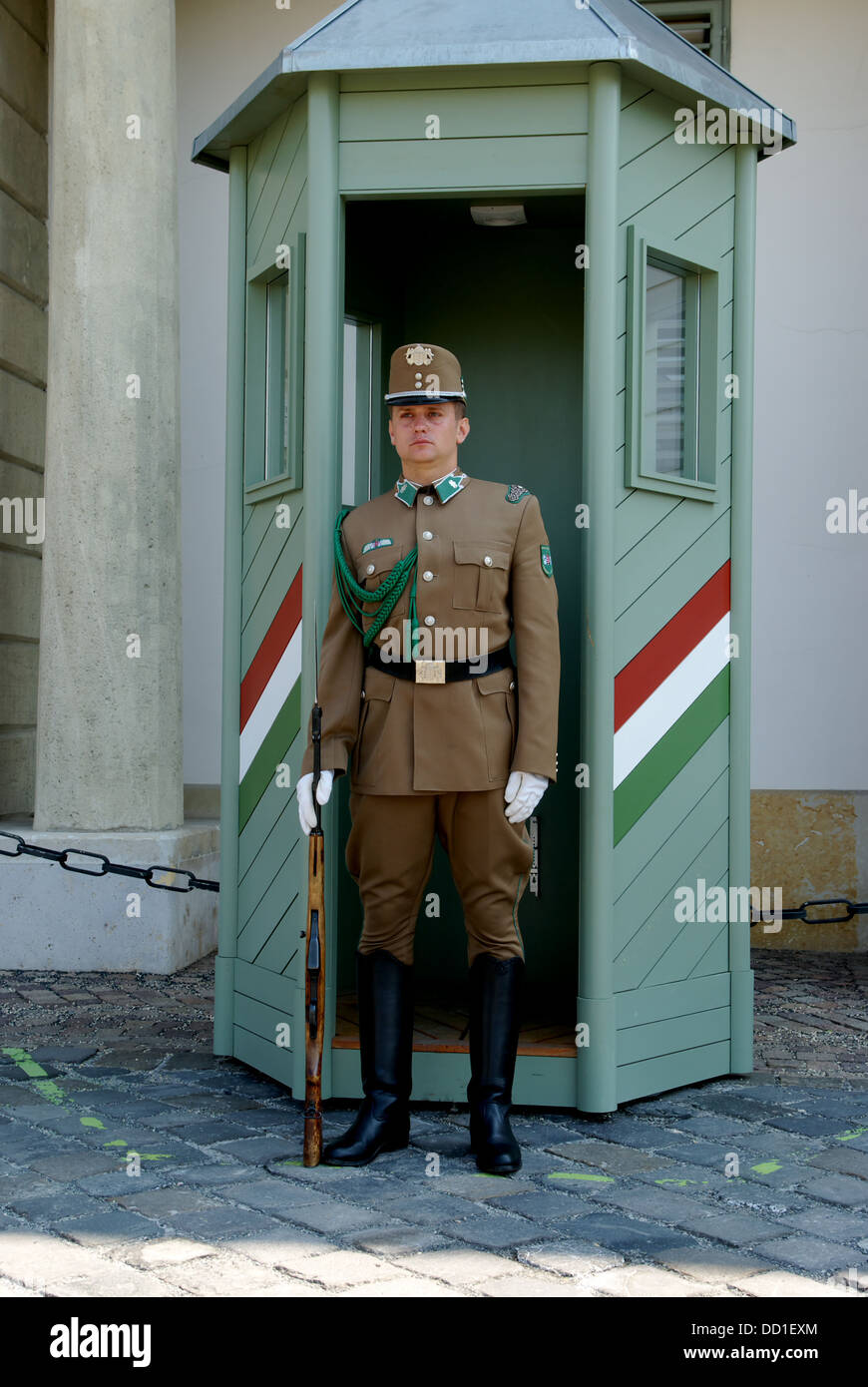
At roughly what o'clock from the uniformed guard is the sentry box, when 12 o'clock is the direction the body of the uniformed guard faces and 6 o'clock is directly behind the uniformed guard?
The sentry box is roughly at 7 o'clock from the uniformed guard.

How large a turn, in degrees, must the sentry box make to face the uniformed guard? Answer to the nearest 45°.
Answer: approximately 45° to its right

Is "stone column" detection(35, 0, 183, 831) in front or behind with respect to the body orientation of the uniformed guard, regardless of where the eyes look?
behind

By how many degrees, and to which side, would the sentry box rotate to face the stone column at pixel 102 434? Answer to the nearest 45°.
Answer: approximately 135° to its right

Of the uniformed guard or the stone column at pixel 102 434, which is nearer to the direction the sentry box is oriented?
the uniformed guard

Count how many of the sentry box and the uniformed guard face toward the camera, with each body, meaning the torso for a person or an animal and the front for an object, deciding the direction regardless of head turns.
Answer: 2

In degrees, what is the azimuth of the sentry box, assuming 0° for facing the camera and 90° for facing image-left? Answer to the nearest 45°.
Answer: approximately 0°
